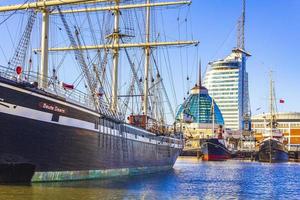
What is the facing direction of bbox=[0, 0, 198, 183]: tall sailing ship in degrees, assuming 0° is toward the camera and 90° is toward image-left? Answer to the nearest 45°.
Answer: approximately 45°
